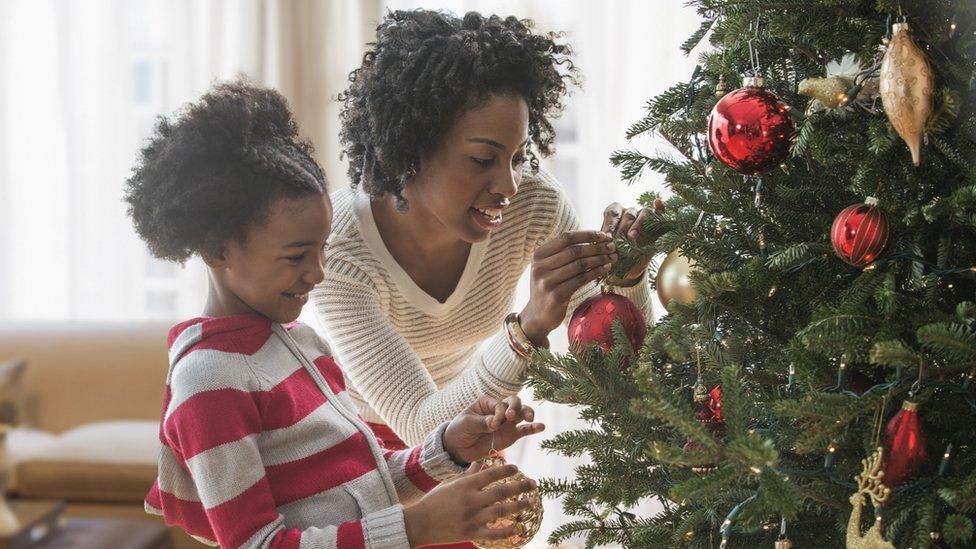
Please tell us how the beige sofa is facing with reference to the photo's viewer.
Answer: facing the viewer

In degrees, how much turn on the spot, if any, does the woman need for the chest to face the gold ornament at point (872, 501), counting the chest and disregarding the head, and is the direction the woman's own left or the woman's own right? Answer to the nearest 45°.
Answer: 0° — they already face it

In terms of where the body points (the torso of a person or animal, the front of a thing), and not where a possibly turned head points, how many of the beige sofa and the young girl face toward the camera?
1

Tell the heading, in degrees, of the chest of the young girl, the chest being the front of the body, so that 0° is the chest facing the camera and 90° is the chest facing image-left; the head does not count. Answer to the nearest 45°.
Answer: approximately 270°

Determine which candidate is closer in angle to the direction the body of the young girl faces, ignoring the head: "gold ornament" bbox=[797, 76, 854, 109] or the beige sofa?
the gold ornament

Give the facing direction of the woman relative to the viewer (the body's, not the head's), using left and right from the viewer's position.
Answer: facing the viewer and to the right of the viewer

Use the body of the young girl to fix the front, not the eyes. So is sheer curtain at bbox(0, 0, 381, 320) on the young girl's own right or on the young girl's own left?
on the young girl's own left

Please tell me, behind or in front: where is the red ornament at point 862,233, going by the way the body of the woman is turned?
in front

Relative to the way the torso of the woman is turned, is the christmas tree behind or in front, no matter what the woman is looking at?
in front

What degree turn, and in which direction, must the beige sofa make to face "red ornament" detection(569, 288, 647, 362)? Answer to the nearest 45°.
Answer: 0° — it already faces it

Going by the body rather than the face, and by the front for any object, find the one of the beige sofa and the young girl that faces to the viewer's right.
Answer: the young girl

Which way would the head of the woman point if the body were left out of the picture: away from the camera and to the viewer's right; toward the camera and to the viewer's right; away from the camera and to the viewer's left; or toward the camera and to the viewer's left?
toward the camera and to the viewer's right
